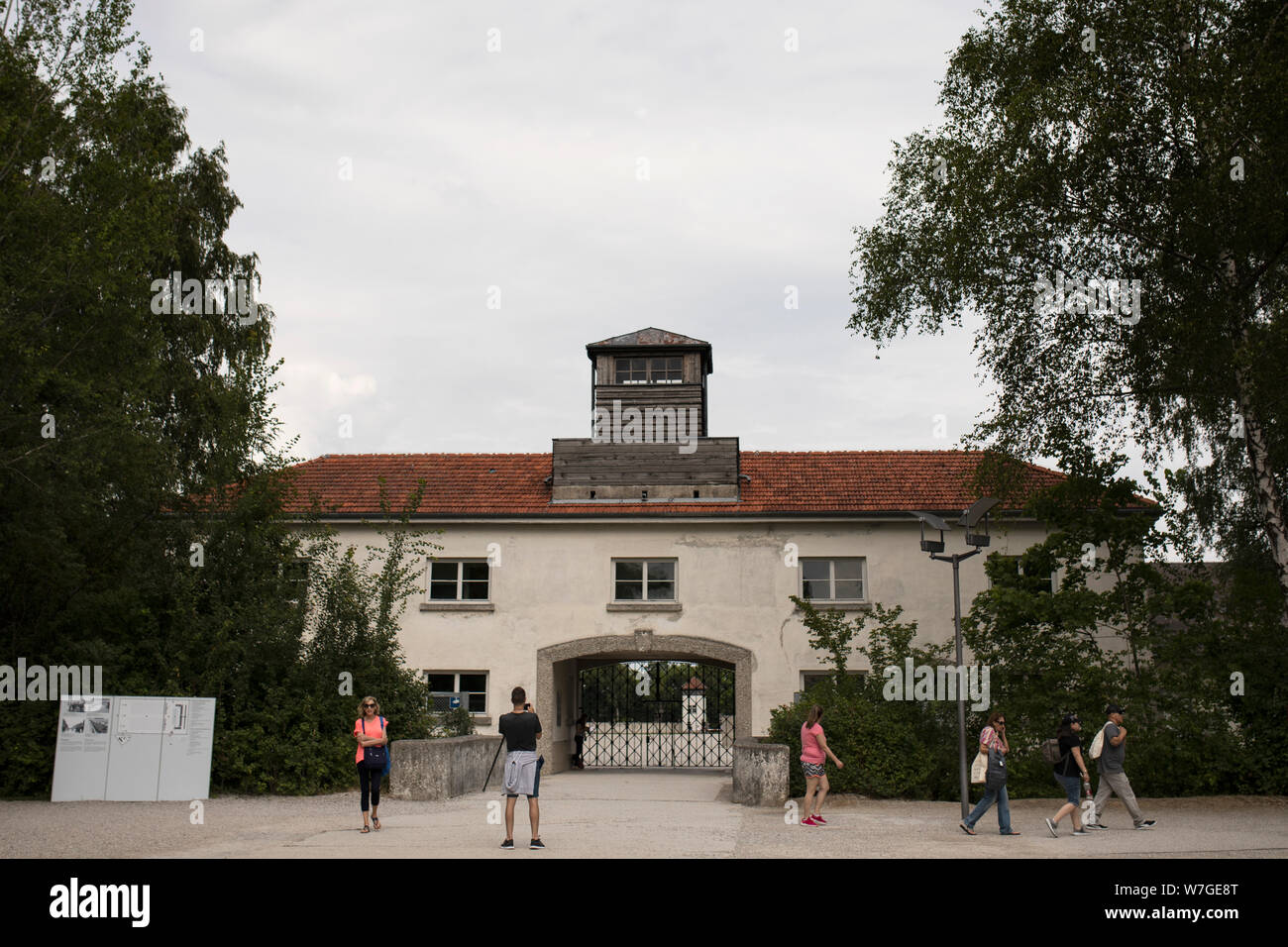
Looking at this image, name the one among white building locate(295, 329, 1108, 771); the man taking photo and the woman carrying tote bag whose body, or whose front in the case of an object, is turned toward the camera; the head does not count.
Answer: the white building

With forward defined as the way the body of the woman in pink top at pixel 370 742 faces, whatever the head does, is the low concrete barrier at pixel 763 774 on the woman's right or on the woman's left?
on the woman's left

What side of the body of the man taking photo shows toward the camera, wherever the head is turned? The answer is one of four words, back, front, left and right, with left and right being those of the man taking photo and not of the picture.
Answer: back

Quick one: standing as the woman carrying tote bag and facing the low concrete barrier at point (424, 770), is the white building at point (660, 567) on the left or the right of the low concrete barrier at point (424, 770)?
right

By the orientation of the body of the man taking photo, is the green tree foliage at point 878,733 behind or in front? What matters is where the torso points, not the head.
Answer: in front

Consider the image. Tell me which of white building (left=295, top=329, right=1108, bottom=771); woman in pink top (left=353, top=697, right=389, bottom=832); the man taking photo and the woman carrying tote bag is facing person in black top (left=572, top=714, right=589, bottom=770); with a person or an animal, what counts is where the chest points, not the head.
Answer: the man taking photo

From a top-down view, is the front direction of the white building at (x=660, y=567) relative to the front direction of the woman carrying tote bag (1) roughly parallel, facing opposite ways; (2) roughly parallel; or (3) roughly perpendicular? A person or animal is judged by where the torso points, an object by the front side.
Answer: roughly perpendicular

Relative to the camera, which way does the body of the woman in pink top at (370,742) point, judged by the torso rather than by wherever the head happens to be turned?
toward the camera

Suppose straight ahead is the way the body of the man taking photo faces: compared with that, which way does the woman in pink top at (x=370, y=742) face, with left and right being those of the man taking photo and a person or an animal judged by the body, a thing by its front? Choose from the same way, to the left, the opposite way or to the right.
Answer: the opposite way

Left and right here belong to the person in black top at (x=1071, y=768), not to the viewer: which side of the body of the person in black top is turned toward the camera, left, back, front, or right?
right

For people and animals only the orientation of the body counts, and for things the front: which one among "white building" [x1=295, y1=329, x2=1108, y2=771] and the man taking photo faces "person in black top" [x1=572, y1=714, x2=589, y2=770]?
the man taking photo

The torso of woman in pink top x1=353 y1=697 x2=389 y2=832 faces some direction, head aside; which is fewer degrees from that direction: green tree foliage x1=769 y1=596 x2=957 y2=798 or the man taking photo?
the man taking photo

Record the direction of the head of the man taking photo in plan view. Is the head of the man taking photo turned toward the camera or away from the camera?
away from the camera

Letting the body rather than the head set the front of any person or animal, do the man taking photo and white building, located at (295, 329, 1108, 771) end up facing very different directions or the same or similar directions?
very different directions

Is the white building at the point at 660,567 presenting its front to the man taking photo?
yes
